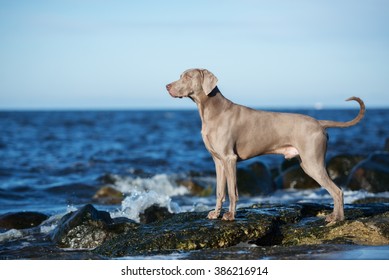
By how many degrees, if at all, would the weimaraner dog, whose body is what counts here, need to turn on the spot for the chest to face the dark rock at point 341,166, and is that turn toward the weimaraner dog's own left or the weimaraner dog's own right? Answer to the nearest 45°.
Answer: approximately 90° to the weimaraner dog's own right

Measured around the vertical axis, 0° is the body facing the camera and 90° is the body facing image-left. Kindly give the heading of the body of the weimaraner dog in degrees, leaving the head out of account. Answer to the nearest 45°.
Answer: approximately 90°

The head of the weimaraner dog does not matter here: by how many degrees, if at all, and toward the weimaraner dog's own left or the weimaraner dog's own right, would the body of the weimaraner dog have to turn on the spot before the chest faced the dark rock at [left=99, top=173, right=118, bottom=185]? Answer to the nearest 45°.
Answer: approximately 45° to the weimaraner dog's own right

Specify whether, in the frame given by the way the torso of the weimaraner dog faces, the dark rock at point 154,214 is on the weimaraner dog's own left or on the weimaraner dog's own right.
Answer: on the weimaraner dog's own right

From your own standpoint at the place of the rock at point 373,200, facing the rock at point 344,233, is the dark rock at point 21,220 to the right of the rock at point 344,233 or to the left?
right

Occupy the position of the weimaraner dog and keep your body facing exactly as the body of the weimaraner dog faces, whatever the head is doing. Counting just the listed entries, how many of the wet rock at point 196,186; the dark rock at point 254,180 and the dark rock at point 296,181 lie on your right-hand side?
3

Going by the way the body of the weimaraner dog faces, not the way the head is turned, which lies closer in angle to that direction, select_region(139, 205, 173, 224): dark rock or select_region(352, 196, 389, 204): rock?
the dark rock

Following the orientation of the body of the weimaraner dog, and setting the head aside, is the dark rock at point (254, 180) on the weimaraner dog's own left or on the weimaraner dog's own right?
on the weimaraner dog's own right

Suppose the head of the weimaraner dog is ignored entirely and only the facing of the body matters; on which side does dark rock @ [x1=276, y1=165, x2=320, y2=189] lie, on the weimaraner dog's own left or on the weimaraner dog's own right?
on the weimaraner dog's own right

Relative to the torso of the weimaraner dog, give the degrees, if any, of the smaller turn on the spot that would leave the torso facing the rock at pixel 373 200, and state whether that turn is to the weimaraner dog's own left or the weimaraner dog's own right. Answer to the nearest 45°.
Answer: approximately 135° to the weimaraner dog's own right

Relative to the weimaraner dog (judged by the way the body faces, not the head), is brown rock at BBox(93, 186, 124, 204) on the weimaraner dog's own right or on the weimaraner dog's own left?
on the weimaraner dog's own right

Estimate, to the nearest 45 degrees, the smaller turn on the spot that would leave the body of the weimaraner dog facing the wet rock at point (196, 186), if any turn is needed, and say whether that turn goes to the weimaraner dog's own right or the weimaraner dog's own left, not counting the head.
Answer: approximately 90° to the weimaraner dog's own right

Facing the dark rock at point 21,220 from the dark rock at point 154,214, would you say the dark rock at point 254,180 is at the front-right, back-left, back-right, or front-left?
back-right

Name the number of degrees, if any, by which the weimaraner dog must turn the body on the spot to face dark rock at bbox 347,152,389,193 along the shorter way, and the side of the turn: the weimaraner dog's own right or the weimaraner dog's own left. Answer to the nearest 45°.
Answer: approximately 90° to the weimaraner dog's own right
